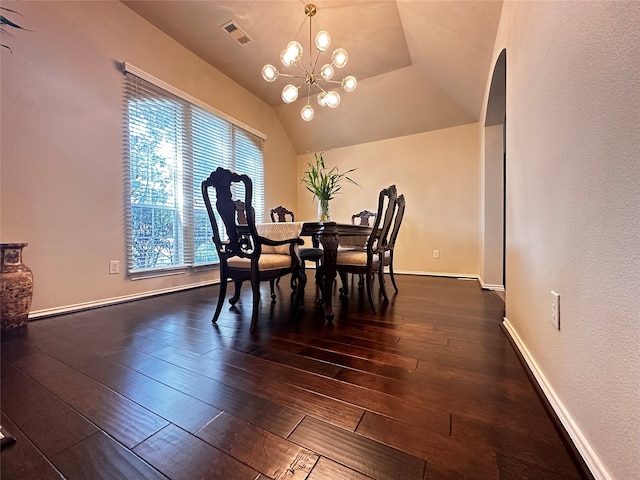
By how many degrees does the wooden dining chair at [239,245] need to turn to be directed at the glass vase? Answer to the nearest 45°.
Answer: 0° — it already faces it

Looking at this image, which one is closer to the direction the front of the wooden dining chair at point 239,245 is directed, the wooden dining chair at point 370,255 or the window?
the wooden dining chair

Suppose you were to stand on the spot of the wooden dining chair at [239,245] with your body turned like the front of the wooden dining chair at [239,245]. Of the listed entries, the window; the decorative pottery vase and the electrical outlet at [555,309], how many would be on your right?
1

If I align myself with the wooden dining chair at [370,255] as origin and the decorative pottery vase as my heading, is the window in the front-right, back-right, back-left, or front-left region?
front-right

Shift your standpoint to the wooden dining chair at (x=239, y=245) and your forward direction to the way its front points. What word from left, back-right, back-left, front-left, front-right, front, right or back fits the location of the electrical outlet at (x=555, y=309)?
right

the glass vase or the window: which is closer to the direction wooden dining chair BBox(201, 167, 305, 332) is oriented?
the glass vase

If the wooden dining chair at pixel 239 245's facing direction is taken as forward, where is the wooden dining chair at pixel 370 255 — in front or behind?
in front

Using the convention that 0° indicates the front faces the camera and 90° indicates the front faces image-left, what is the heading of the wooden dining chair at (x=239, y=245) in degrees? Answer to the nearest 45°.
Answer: approximately 225°

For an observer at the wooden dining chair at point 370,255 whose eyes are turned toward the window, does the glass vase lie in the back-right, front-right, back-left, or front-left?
front-right

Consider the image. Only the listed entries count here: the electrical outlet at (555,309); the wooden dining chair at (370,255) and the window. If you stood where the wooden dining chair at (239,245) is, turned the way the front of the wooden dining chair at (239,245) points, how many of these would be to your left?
1

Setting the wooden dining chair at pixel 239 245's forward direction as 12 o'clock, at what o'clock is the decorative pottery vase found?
The decorative pottery vase is roughly at 8 o'clock from the wooden dining chair.

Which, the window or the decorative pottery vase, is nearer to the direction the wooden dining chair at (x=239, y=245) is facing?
the window

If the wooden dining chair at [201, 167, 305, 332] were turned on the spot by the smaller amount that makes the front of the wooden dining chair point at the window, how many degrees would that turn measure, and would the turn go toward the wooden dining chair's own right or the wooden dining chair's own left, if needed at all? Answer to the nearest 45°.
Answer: approximately 90° to the wooden dining chair's own left

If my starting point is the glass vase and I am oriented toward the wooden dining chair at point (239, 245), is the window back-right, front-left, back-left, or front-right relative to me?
front-right
